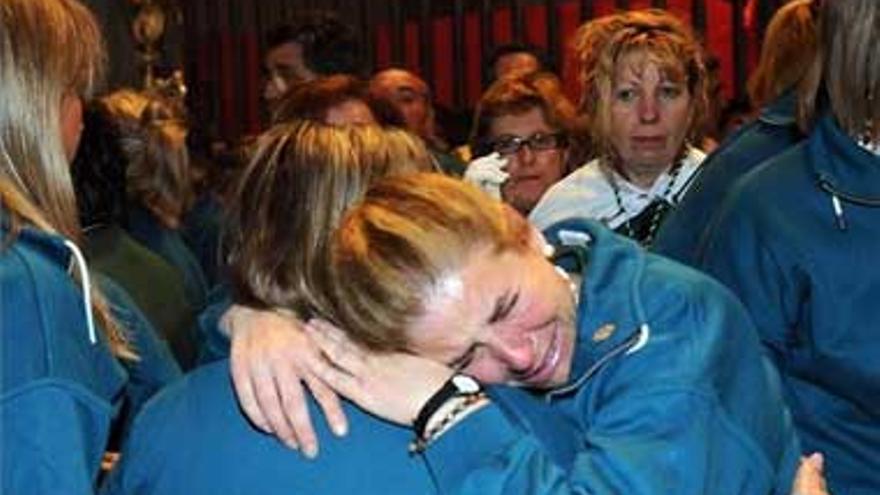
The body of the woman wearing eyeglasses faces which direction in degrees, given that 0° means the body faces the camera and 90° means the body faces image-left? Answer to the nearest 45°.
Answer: approximately 0°
